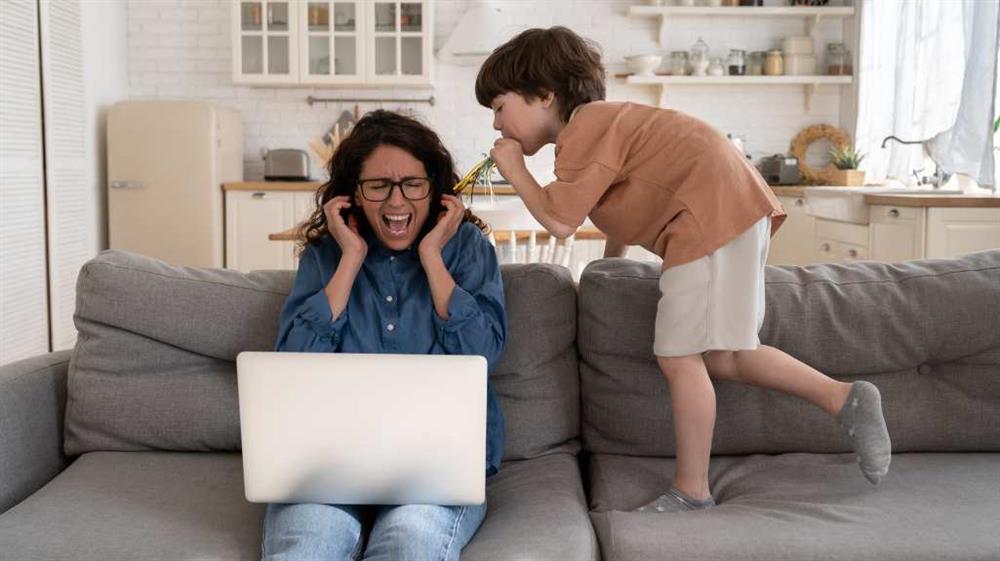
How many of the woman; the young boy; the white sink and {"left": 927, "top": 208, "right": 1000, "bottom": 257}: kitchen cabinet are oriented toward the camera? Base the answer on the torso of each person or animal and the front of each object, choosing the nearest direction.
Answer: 3

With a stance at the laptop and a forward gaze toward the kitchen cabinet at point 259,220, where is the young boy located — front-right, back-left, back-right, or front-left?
front-right

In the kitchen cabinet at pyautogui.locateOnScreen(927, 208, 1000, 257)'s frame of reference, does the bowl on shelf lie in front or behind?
behind

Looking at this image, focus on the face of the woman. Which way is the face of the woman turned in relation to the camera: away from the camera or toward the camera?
toward the camera

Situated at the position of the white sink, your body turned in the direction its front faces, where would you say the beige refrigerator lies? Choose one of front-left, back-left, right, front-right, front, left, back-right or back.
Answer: right

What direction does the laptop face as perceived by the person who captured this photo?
facing away from the viewer

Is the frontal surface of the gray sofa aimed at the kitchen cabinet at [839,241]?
no

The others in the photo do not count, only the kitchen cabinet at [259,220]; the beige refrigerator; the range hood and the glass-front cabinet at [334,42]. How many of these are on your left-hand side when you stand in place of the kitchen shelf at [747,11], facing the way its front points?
0

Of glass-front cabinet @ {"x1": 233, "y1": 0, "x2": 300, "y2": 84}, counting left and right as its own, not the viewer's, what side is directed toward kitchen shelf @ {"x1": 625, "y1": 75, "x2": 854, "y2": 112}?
left

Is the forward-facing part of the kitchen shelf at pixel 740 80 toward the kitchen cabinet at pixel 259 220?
no

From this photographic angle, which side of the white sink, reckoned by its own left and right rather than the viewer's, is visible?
front

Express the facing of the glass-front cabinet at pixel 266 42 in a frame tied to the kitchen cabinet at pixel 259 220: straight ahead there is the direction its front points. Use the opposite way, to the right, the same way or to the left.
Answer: the same way

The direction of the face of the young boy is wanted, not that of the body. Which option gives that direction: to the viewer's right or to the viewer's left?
to the viewer's left

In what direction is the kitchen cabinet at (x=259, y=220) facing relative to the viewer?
toward the camera

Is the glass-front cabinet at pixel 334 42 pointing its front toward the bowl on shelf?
no

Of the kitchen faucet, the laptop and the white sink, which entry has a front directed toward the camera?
the white sink

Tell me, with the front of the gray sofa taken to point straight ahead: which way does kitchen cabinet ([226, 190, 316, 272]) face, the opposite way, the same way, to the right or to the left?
the same way

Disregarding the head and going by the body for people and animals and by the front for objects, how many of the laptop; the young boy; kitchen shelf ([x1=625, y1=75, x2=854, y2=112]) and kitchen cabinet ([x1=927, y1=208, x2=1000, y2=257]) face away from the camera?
1

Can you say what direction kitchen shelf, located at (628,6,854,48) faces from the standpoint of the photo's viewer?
facing the viewer

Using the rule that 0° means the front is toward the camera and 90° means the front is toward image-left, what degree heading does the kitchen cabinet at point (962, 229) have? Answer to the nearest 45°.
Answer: approximately 0°
